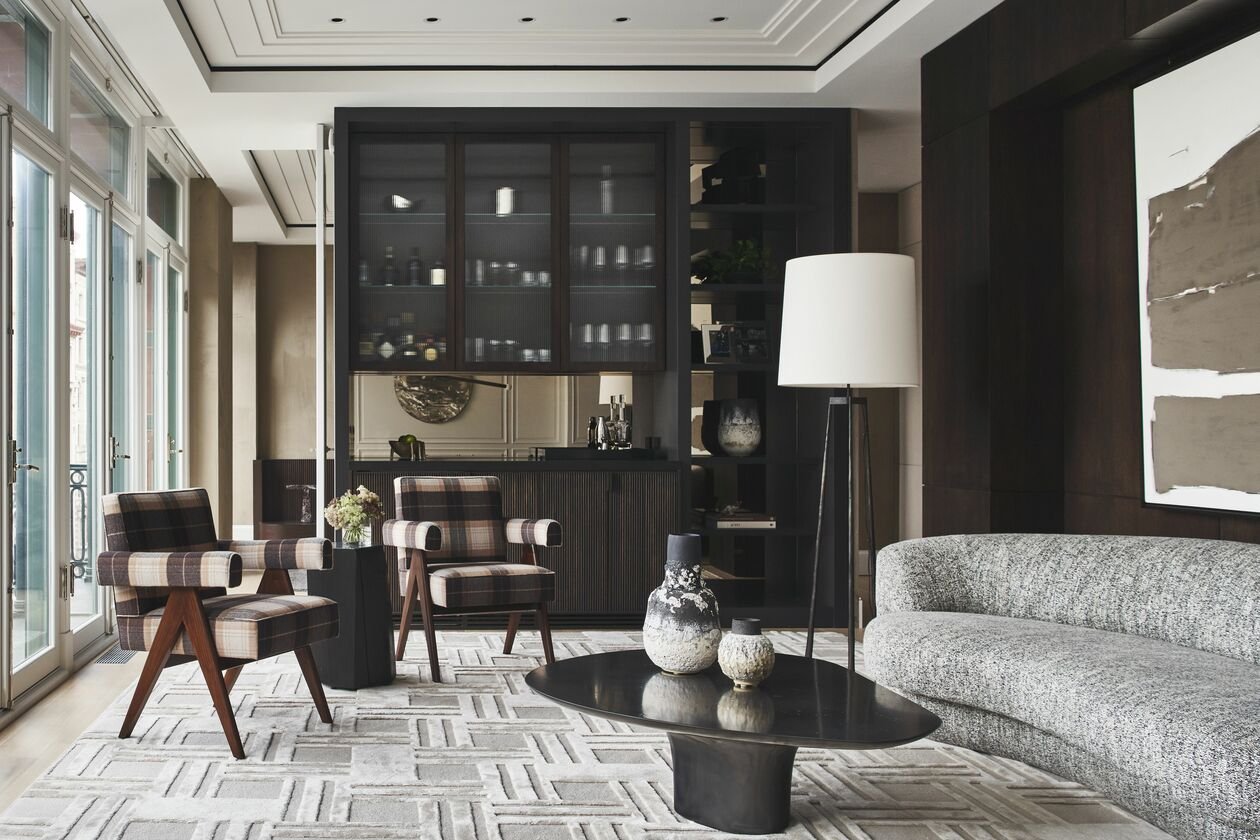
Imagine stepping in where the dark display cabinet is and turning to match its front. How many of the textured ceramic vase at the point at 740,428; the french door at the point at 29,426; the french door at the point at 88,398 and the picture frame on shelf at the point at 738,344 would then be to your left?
2

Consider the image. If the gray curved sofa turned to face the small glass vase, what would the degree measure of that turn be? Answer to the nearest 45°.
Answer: approximately 45° to its right

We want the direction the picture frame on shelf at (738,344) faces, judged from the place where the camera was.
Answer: facing the viewer

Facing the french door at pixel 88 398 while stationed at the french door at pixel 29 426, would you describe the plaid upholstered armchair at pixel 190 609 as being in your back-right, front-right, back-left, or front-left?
back-right

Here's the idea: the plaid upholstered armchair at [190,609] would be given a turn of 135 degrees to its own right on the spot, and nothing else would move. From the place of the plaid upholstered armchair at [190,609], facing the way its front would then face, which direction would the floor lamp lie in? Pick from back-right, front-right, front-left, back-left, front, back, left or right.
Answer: back

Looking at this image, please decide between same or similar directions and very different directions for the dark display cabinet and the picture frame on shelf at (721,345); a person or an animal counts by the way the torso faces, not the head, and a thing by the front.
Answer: same or similar directions

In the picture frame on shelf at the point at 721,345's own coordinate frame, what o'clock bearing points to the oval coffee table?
The oval coffee table is roughly at 12 o'clock from the picture frame on shelf.

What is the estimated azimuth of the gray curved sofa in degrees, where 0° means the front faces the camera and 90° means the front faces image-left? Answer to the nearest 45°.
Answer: approximately 45°

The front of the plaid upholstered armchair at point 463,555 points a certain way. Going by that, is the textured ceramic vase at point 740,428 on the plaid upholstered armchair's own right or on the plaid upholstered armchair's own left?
on the plaid upholstered armchair's own left

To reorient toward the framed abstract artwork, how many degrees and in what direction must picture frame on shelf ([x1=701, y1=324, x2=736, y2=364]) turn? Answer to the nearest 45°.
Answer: approximately 45° to its left

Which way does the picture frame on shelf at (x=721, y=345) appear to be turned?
toward the camera

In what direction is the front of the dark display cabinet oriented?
toward the camera

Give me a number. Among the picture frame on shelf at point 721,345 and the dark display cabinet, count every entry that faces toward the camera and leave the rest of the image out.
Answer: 2

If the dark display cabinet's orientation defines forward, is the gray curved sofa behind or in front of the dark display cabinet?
in front

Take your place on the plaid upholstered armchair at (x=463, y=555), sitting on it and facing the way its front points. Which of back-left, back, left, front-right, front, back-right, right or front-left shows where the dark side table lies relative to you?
right

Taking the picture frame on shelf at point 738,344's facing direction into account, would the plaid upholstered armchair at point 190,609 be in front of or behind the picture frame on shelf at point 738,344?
in front
